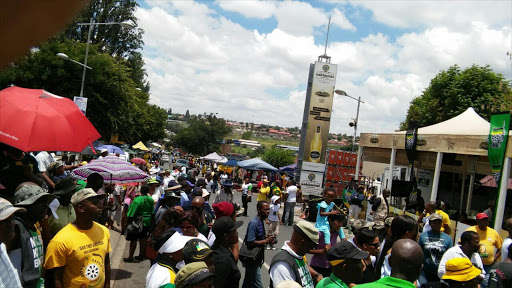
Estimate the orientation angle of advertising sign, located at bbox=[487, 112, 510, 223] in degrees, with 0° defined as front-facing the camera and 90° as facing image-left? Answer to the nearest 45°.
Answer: approximately 0°

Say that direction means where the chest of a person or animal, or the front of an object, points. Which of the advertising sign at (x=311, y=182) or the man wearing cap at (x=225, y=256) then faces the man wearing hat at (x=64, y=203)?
the advertising sign

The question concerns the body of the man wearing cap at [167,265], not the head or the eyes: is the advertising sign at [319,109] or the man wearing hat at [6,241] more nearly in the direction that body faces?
the advertising sign

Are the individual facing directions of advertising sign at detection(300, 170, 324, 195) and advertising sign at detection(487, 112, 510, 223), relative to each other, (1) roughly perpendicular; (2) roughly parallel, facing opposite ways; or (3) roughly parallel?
roughly parallel

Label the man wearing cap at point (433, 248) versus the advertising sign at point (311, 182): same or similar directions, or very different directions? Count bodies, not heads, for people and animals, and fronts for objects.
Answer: same or similar directions

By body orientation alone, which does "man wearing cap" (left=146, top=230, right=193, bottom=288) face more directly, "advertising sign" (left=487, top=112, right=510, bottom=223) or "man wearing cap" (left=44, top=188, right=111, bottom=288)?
the advertising sign

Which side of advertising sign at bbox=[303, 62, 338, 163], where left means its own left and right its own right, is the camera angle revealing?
front

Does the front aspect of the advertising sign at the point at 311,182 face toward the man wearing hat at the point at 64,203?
yes

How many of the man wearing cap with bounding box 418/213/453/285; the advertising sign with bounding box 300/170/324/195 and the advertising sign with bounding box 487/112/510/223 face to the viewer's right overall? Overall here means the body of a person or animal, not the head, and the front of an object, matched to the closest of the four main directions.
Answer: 0

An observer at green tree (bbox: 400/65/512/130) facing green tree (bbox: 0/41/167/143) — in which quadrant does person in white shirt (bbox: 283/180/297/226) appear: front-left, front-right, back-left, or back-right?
front-left

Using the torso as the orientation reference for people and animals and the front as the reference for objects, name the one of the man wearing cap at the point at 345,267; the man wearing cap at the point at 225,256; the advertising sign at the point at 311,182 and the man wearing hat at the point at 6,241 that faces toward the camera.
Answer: the advertising sign

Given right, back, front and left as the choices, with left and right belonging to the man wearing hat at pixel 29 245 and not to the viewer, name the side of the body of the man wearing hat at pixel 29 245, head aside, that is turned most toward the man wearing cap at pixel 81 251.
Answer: front

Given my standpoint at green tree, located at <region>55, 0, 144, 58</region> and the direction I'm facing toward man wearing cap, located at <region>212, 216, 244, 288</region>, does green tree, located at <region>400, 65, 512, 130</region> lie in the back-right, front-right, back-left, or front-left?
front-left

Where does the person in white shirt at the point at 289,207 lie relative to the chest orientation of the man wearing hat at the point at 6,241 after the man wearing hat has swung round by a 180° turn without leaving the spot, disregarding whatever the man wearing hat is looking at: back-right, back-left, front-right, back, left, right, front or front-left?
back-right
